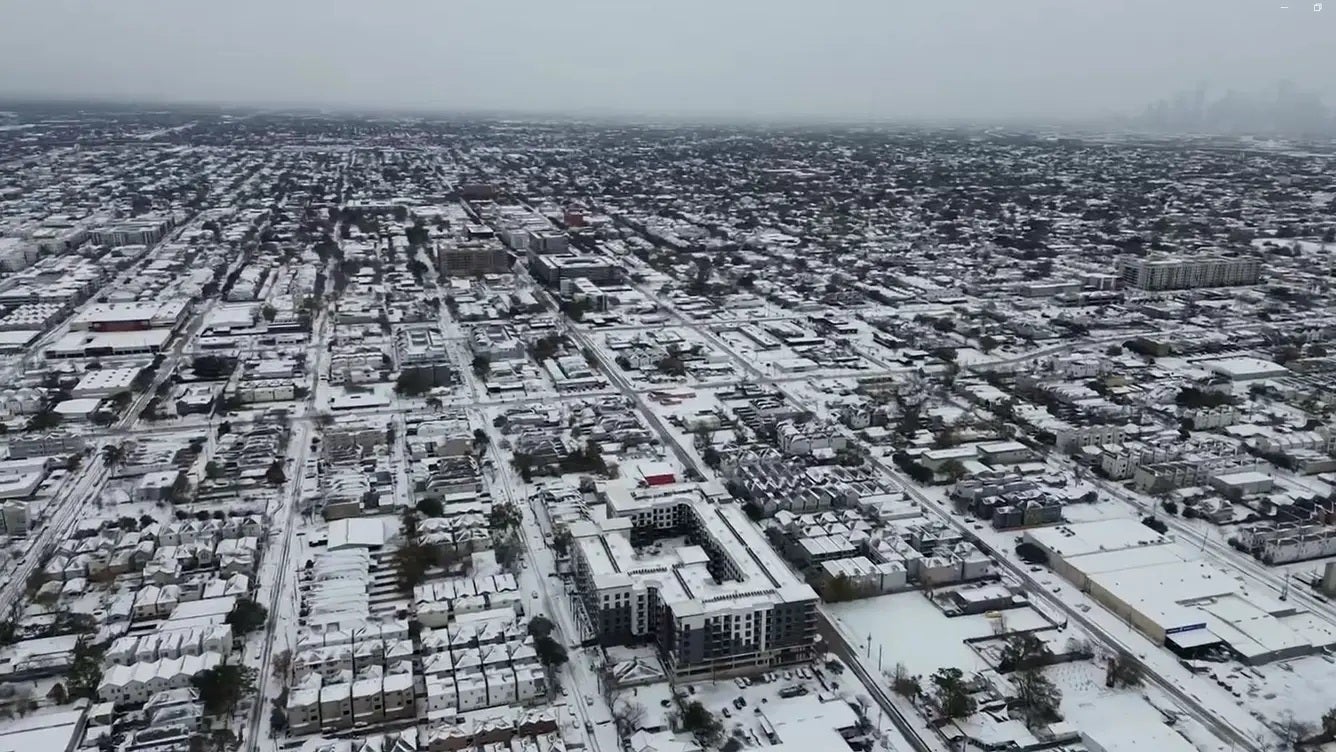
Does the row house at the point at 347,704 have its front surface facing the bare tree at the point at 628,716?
no

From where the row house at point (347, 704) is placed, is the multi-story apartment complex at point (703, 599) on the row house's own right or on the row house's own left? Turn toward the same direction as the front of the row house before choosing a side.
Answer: on the row house's own left

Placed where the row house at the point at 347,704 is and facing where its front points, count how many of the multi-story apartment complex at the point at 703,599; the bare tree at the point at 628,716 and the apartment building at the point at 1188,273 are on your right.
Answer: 0

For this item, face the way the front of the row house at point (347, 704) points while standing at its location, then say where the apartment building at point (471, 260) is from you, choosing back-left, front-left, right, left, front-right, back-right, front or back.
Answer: back

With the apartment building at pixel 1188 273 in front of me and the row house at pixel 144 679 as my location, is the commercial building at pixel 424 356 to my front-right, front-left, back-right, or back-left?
front-left

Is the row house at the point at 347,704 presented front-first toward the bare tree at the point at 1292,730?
no

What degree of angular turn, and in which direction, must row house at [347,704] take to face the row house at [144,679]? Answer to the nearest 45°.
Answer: approximately 135° to its right

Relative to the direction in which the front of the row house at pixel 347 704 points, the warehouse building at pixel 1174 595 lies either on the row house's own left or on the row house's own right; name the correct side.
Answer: on the row house's own left

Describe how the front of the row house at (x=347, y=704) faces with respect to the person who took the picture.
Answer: facing the viewer

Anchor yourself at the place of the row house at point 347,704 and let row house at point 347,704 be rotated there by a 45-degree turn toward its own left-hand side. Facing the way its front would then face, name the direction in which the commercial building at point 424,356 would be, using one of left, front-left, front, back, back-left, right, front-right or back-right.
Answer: back-left

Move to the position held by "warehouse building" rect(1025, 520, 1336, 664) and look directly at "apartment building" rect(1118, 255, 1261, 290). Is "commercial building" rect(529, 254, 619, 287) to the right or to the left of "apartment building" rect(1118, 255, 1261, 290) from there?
left

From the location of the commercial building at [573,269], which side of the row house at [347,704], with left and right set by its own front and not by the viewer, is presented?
back

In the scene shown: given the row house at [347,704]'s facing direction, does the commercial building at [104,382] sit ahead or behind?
behind

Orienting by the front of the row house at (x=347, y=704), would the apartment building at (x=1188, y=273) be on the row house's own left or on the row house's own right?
on the row house's own left

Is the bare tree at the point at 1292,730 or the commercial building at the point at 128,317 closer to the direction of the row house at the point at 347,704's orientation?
the bare tree
